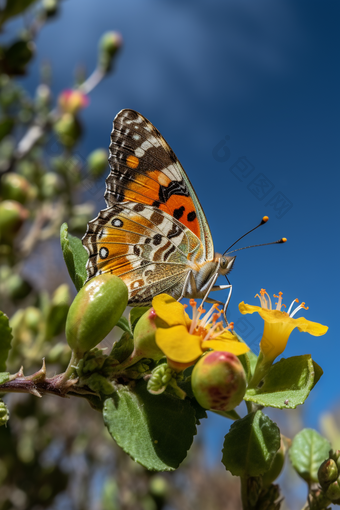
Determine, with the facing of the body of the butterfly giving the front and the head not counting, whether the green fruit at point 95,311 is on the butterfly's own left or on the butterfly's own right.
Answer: on the butterfly's own right

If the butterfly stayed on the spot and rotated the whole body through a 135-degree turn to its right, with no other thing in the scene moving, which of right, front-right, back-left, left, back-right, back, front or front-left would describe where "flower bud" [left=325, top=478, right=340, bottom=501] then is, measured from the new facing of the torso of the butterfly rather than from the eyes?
left

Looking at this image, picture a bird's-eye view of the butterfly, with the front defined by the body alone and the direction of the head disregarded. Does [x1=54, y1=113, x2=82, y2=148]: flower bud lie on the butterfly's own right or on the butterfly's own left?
on the butterfly's own left

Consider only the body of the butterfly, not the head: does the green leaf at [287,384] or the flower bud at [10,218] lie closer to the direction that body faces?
the green leaf

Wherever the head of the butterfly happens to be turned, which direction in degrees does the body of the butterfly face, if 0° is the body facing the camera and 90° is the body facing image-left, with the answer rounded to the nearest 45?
approximately 270°
